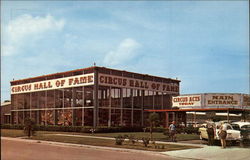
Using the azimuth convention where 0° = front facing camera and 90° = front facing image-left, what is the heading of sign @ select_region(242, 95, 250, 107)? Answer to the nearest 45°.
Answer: approximately 0°

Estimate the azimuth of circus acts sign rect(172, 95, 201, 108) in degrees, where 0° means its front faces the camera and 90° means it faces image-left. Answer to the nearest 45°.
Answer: approximately 0°

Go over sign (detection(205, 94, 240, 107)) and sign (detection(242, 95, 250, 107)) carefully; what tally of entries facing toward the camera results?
2

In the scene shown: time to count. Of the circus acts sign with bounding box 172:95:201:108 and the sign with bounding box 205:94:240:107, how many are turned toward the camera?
2
